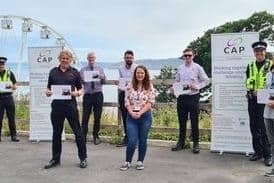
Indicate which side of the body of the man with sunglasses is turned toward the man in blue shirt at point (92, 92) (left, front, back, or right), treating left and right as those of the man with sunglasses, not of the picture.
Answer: right

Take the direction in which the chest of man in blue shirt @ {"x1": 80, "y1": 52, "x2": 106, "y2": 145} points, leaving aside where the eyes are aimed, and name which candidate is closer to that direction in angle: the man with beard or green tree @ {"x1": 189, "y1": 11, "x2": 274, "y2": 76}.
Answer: the man with beard

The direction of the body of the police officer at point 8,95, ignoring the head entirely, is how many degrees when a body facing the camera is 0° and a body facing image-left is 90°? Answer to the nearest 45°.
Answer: approximately 0°

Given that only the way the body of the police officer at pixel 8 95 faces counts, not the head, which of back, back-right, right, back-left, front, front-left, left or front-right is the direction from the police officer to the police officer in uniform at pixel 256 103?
front-left

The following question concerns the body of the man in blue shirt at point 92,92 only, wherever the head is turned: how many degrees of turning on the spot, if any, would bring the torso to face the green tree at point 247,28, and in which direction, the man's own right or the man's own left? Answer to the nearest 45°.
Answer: approximately 135° to the man's own left

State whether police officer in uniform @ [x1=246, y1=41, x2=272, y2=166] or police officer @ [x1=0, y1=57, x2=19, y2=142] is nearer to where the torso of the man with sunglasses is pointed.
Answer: the police officer in uniform

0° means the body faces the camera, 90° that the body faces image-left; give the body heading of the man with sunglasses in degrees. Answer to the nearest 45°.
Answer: approximately 0°
